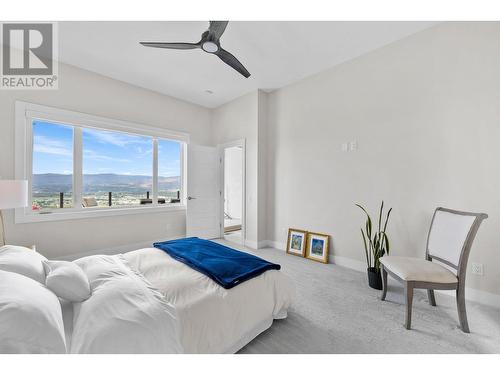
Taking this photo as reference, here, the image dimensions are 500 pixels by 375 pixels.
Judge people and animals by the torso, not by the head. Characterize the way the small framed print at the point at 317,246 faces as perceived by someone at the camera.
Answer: facing the viewer and to the left of the viewer

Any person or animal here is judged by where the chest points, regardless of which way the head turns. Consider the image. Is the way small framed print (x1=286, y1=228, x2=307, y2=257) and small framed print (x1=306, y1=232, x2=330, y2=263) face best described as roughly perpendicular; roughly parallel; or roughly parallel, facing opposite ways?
roughly parallel

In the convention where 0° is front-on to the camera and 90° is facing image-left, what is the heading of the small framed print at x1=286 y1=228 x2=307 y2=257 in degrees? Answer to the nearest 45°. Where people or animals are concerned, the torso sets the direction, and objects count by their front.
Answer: approximately 45°

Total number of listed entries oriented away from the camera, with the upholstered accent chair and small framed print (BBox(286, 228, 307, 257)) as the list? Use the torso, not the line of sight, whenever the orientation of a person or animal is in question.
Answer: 0

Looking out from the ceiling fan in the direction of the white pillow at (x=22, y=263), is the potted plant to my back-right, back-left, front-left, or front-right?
back-left

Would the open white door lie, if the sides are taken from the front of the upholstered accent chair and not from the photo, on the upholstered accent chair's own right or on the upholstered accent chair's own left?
on the upholstered accent chair's own right

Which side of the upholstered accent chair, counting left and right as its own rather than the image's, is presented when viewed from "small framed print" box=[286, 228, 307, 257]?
right

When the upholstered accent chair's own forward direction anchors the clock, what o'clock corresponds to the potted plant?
The potted plant is roughly at 3 o'clock from the upholstered accent chair.

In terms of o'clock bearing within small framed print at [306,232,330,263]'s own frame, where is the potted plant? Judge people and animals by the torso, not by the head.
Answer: The potted plant is roughly at 9 o'clock from the small framed print.

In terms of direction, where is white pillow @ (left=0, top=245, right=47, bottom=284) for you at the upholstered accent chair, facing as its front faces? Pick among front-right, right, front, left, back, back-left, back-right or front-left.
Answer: front

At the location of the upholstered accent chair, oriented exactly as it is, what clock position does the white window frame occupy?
The white window frame is roughly at 1 o'clock from the upholstered accent chair.

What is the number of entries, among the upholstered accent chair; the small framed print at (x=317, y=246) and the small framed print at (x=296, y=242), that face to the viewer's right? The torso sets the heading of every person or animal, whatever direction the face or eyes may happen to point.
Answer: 0

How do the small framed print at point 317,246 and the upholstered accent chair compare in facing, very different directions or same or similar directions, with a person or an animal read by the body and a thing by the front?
same or similar directions

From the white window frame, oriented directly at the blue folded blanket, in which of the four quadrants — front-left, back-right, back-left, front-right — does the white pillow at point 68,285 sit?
front-right
